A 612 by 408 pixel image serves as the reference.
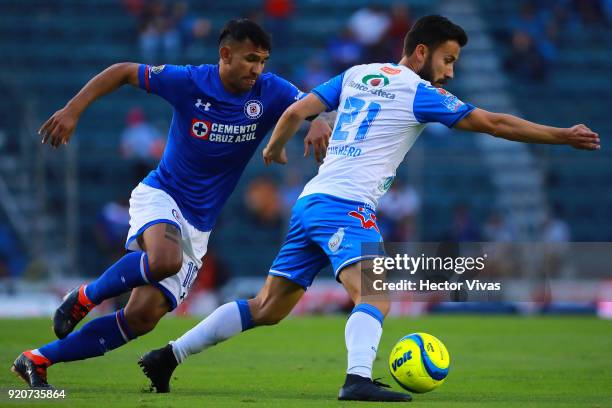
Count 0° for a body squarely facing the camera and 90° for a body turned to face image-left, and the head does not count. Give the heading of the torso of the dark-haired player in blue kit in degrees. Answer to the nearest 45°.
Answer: approximately 315°

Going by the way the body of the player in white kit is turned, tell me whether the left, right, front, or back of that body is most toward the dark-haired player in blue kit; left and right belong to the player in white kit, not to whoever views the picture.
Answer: left

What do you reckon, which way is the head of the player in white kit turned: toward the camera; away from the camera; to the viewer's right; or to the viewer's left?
to the viewer's right

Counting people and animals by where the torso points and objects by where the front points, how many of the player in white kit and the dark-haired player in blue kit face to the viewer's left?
0

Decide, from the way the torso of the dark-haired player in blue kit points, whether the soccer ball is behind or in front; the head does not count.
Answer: in front

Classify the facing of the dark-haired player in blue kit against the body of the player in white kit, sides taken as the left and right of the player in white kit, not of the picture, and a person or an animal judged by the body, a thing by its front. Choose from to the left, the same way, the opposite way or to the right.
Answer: to the right
